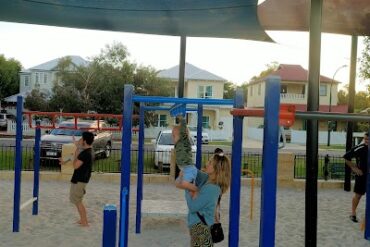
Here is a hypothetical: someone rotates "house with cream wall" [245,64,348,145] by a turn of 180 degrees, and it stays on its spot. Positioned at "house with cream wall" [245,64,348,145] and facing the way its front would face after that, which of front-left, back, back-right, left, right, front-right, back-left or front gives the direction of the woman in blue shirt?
back

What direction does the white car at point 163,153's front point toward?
toward the camera

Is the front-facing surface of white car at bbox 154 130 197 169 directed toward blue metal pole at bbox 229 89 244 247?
yes

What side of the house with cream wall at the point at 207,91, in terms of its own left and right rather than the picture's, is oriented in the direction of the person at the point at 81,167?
front

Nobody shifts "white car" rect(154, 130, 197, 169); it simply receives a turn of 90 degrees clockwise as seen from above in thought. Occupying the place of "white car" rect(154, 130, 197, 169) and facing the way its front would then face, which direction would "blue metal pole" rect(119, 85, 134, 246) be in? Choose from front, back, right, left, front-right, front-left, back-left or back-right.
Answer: left

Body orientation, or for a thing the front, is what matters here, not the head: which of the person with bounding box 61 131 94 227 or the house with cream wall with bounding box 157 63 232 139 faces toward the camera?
the house with cream wall

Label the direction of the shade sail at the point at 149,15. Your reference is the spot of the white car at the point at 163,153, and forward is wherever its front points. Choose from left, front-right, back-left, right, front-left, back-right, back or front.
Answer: front

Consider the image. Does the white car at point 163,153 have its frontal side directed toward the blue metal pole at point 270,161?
yes

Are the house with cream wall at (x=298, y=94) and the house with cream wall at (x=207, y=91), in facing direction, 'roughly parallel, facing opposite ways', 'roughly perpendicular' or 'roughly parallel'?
roughly parallel

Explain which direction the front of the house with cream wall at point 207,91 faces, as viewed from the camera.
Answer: facing the viewer

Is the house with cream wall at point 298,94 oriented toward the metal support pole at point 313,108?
yes
